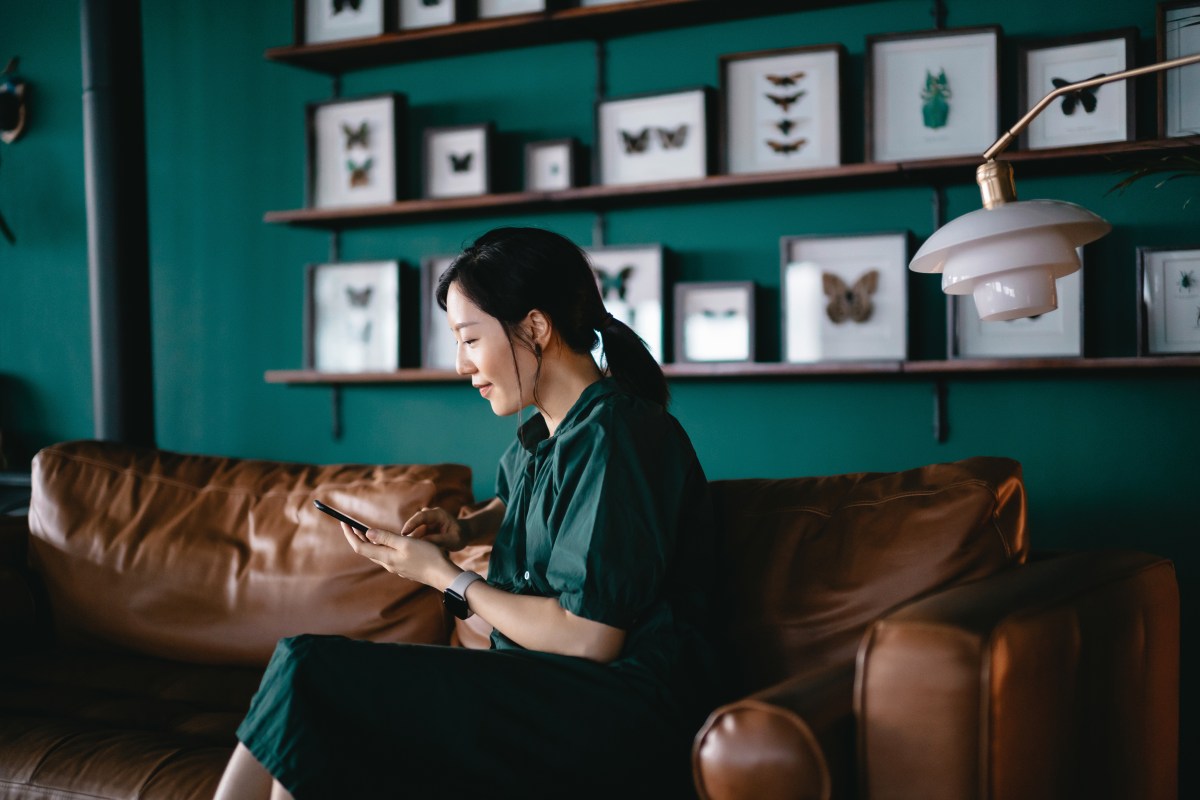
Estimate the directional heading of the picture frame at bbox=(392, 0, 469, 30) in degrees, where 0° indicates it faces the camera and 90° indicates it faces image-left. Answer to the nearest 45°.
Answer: approximately 45°

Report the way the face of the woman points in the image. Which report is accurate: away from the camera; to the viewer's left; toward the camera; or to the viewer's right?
to the viewer's left

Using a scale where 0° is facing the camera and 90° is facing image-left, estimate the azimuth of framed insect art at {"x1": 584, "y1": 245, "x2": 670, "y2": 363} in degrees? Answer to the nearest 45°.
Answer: approximately 0°

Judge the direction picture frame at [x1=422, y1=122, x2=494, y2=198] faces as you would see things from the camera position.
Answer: facing the viewer and to the left of the viewer

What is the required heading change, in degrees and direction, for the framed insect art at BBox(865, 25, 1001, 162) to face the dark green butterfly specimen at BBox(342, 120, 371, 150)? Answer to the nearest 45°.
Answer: approximately 90° to its right

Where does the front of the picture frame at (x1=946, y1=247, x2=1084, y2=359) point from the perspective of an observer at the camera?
facing the viewer

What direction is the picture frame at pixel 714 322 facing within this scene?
toward the camera

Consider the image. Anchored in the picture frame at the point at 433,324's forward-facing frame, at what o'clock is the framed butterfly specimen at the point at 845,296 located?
The framed butterfly specimen is roughly at 10 o'clock from the picture frame.

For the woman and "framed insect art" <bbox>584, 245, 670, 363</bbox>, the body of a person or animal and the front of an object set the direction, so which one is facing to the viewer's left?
the woman

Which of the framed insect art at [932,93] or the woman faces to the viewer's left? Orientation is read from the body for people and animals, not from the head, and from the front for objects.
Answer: the woman

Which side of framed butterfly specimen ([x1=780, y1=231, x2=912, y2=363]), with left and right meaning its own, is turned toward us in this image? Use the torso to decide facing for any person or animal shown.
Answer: front

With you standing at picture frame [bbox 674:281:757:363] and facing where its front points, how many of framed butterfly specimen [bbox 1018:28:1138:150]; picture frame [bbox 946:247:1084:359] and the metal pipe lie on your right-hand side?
1

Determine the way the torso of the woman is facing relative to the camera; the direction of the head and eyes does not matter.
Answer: to the viewer's left
